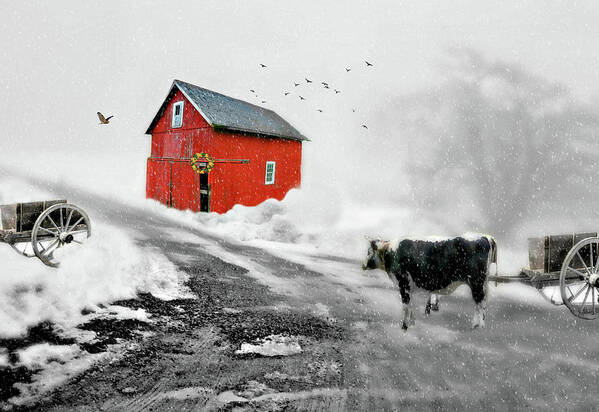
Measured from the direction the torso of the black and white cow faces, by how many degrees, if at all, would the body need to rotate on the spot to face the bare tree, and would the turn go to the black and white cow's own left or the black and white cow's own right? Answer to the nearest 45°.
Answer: approximately 90° to the black and white cow's own right

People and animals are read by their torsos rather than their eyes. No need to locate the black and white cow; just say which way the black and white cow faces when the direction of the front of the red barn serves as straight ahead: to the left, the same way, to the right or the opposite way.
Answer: to the right

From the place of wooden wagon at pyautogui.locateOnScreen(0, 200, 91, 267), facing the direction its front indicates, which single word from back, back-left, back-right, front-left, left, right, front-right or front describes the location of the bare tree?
back

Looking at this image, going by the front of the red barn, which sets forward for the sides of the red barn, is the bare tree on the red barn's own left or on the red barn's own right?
on the red barn's own left

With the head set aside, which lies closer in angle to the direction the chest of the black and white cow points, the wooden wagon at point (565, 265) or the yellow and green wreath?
the yellow and green wreath

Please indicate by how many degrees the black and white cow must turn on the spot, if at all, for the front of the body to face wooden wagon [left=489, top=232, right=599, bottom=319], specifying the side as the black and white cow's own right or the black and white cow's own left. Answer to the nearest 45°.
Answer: approximately 135° to the black and white cow's own right

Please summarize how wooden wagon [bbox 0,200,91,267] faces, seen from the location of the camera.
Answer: facing to the left of the viewer

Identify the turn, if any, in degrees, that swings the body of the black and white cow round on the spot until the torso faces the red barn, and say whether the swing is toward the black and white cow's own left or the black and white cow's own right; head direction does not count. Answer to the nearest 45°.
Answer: approximately 45° to the black and white cow's own right

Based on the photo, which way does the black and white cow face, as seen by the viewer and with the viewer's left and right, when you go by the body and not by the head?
facing to the left of the viewer

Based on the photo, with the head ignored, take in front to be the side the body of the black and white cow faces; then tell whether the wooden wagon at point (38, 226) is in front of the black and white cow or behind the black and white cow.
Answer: in front
